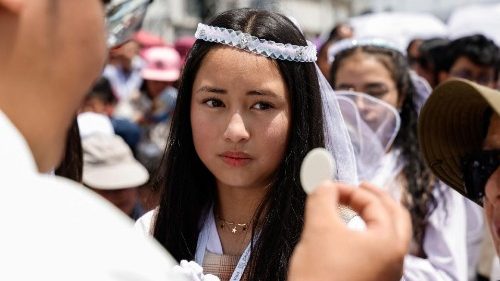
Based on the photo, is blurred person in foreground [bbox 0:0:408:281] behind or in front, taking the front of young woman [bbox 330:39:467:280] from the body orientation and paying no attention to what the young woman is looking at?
in front

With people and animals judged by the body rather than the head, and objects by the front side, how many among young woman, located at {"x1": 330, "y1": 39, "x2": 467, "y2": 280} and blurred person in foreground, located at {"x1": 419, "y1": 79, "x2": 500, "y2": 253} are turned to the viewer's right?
0

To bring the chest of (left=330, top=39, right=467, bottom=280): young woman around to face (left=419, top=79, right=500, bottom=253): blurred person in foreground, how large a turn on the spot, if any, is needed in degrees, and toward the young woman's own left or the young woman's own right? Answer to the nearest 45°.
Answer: approximately 45° to the young woman's own left

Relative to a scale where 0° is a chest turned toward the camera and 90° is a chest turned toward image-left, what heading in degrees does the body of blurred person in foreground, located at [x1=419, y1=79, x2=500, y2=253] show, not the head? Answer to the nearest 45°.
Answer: approximately 45°

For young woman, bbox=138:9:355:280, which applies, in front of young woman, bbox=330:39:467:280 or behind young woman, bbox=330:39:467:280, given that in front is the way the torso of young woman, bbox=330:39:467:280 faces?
in front

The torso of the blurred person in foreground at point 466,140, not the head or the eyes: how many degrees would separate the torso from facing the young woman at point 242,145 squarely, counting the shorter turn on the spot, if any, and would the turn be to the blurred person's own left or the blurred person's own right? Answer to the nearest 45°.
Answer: approximately 45° to the blurred person's own right

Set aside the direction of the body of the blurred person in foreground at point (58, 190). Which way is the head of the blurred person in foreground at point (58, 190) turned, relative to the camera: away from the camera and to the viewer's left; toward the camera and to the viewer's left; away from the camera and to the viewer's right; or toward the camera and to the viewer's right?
away from the camera and to the viewer's right
